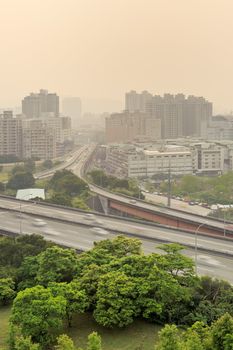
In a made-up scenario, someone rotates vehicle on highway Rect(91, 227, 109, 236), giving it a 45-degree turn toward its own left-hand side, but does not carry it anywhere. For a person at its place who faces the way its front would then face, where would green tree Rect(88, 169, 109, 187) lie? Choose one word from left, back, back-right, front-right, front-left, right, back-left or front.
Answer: left

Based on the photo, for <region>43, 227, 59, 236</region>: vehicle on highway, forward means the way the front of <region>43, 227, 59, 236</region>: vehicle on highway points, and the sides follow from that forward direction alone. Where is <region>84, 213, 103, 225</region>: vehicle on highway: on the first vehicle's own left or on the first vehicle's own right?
on the first vehicle's own left

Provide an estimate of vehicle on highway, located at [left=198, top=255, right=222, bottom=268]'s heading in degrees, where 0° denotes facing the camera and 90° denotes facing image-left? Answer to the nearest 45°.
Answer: approximately 315°

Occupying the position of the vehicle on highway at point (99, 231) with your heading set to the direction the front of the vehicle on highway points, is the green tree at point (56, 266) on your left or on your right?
on your right

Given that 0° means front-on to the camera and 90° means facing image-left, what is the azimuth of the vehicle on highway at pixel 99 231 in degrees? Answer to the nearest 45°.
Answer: approximately 315°

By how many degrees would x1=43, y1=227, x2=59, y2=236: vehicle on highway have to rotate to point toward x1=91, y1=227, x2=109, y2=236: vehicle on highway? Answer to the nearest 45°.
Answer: approximately 45° to its left
